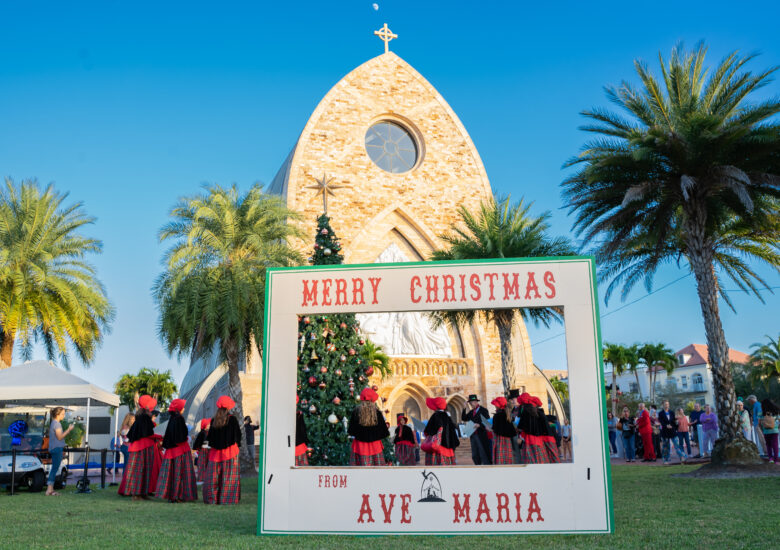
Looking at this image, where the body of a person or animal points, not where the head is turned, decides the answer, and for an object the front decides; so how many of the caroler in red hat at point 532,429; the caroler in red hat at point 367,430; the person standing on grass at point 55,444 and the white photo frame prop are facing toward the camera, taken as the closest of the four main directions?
1

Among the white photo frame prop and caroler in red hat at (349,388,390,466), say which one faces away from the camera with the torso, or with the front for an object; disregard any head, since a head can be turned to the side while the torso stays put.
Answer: the caroler in red hat

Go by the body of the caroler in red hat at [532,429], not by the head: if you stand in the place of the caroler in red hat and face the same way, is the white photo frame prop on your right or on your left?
on your left

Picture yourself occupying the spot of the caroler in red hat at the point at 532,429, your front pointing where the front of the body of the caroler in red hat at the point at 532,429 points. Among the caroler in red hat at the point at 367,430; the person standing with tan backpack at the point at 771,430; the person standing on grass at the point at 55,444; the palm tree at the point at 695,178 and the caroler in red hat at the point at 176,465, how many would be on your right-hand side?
2

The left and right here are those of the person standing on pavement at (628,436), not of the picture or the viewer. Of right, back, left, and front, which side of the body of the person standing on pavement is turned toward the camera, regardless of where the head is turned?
front

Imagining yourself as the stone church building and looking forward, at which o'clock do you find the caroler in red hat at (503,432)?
The caroler in red hat is roughly at 12 o'clock from the stone church building.

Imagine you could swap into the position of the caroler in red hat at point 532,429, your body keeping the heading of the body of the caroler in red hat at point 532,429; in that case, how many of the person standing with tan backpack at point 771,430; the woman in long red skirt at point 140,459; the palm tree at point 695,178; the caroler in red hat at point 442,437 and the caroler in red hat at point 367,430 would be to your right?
2

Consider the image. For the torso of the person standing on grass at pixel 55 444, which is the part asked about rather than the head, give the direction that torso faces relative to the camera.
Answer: to the viewer's right

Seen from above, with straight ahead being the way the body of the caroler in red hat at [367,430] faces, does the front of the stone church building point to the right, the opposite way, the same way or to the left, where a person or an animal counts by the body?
the opposite way

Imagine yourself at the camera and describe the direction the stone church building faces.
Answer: facing the viewer

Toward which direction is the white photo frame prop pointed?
toward the camera

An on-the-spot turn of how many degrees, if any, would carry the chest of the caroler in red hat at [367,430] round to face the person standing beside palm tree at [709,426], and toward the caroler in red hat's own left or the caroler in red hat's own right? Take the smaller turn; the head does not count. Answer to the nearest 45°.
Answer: approximately 45° to the caroler in red hat's own right

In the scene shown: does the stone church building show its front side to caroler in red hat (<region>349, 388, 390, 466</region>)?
yes
